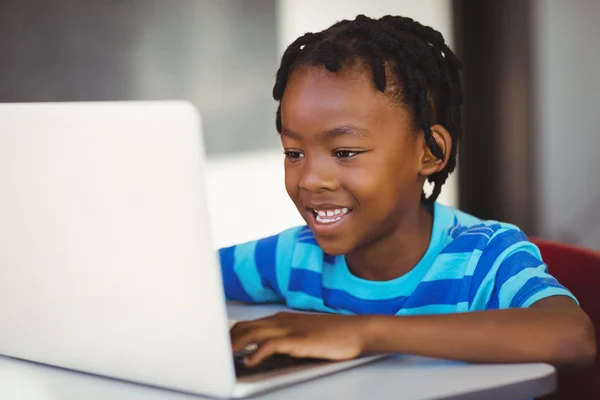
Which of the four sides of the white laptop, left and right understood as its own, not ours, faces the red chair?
front

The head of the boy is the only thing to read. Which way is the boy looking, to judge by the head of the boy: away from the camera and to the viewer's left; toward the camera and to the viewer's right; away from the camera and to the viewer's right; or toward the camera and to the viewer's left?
toward the camera and to the viewer's left

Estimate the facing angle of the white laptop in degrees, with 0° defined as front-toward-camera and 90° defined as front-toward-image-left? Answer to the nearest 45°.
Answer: approximately 225°

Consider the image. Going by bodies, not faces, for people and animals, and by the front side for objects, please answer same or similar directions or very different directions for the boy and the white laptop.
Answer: very different directions
